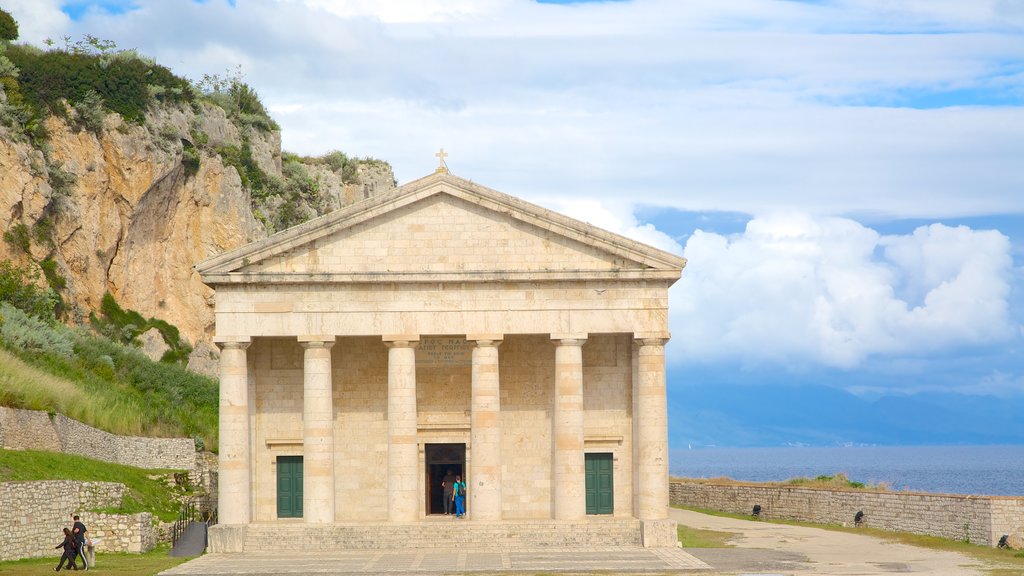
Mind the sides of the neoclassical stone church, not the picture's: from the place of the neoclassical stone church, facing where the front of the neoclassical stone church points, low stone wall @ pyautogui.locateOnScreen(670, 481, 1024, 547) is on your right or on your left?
on your left

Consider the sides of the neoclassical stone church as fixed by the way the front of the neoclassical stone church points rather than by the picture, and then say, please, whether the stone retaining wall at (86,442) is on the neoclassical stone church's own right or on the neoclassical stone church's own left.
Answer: on the neoclassical stone church's own right

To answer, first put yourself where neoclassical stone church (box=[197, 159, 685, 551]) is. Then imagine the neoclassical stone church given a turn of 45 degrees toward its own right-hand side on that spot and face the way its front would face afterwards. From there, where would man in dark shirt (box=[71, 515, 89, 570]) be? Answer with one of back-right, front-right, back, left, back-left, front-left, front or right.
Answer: front

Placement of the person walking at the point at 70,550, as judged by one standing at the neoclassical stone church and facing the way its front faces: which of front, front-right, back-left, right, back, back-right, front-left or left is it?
front-right

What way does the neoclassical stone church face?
toward the camera
